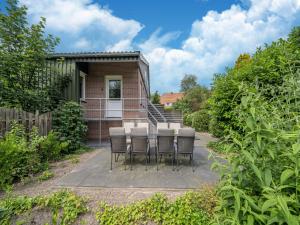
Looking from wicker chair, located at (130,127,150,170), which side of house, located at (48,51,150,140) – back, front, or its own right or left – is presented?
front

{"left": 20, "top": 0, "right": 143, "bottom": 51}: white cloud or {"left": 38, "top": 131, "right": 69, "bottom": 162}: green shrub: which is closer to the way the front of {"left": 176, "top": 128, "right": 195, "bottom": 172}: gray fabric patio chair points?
the white cloud

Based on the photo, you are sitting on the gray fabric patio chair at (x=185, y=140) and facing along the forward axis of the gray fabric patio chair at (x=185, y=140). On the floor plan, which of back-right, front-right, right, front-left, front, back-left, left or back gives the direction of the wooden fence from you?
left

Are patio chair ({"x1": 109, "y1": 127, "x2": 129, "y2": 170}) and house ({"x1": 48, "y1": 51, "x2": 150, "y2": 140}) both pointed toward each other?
yes

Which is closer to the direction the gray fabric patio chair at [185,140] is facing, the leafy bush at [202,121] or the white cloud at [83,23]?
the leafy bush

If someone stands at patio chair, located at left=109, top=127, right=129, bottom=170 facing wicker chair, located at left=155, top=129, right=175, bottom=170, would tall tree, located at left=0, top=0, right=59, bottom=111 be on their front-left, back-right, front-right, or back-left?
back-left

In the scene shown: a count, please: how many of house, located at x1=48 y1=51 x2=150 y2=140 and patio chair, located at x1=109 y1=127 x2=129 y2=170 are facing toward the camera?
1

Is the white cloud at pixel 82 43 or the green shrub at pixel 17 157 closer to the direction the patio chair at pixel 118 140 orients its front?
the white cloud

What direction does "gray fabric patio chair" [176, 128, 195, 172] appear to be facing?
away from the camera

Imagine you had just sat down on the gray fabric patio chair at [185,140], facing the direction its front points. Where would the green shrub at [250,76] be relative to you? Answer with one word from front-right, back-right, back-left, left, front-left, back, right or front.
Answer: front-right

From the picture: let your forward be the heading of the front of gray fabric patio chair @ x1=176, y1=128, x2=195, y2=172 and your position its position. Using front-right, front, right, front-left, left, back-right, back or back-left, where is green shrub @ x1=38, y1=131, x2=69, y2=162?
left

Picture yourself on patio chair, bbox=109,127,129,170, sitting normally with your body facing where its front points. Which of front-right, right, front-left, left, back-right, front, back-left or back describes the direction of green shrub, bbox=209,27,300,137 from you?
right

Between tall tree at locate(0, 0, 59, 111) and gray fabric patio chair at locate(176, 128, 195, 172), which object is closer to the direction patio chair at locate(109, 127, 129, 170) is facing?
the tall tree

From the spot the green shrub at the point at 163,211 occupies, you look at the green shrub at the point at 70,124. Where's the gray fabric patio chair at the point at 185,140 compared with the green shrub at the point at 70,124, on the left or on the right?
right

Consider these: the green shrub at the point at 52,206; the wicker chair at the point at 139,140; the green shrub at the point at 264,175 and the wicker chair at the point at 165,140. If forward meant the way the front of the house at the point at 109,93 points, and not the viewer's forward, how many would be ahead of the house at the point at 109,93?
4

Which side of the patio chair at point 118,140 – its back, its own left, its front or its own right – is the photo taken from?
back

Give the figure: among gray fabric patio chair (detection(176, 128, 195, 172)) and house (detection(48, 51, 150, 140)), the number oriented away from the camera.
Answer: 1

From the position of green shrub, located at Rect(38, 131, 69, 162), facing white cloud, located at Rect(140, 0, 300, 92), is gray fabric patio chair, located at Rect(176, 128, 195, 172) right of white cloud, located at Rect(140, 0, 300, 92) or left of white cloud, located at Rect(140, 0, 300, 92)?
right

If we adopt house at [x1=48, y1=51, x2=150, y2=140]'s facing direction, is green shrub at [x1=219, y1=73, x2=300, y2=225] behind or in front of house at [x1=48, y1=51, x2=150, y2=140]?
in front

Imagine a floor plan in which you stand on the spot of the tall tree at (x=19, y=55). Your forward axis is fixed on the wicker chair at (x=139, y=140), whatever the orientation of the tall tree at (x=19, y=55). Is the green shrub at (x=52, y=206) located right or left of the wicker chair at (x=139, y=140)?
right

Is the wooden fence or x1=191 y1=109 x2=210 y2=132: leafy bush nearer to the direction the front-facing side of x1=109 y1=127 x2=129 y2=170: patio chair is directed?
the leafy bush
